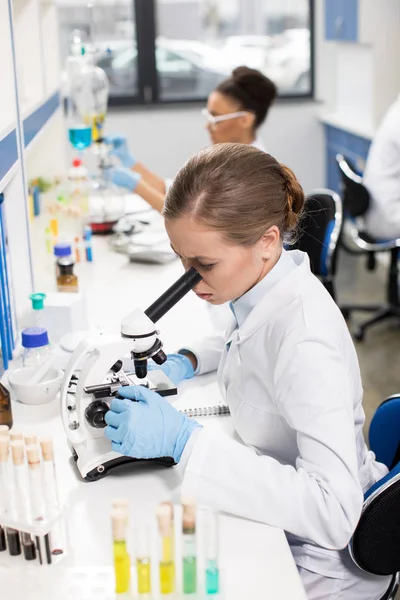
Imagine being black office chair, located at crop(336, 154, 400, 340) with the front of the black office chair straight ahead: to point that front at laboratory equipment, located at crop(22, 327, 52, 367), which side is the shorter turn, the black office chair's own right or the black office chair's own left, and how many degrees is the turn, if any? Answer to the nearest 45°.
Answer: approximately 90° to the black office chair's own right

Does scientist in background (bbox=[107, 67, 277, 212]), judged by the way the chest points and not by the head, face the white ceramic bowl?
no

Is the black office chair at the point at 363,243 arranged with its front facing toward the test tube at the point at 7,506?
no

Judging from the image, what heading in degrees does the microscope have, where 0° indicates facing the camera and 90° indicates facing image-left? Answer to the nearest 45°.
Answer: approximately 270°

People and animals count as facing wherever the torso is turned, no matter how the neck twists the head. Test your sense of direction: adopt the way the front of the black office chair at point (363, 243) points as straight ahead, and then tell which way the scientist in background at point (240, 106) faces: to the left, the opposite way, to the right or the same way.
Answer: the opposite way

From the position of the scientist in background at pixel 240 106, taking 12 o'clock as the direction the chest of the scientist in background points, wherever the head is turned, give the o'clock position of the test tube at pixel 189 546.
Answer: The test tube is roughly at 9 o'clock from the scientist in background.

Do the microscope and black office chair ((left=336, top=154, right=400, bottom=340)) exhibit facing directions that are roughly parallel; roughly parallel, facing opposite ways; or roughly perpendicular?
roughly parallel

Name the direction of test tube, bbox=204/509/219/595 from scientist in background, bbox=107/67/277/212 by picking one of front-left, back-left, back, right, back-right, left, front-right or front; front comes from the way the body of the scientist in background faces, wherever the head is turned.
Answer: left

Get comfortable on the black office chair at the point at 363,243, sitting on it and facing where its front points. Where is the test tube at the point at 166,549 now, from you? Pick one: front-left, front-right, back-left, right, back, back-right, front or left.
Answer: right

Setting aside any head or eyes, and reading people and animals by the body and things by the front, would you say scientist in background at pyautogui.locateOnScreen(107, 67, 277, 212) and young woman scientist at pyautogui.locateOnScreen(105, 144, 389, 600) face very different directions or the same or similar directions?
same or similar directions

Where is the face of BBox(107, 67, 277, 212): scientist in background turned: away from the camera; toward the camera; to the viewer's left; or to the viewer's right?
to the viewer's left

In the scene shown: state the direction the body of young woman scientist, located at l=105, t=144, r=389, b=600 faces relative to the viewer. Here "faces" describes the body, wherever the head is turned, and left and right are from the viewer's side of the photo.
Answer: facing to the left of the viewer

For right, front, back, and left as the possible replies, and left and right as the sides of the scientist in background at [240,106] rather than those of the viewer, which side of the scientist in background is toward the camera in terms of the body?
left

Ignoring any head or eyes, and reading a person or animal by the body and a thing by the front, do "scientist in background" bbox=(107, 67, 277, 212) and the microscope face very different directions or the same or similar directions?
very different directions
